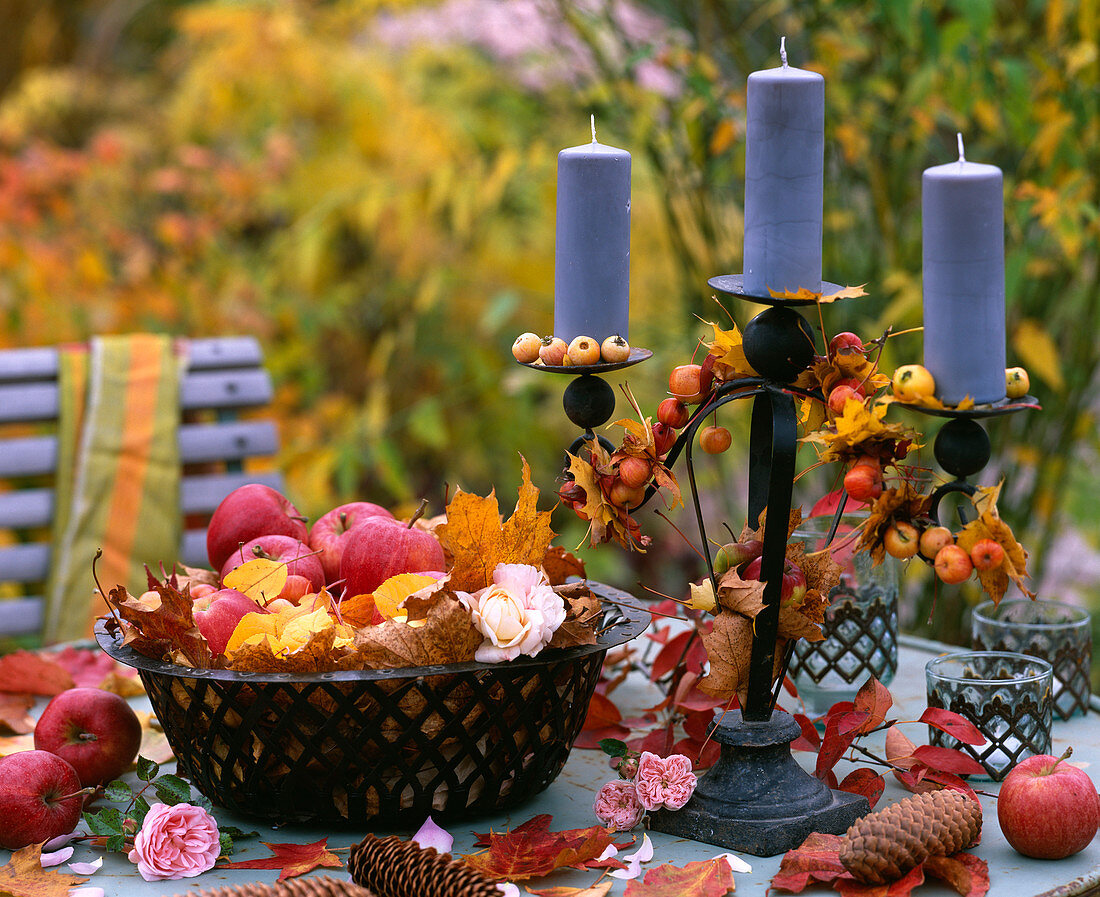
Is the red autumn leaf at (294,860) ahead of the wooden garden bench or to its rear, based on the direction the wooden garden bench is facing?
ahead

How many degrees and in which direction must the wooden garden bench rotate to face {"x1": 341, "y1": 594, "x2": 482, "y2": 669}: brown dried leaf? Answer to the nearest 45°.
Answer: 0° — it already faces it

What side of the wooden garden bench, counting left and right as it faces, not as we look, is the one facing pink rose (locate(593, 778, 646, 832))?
front

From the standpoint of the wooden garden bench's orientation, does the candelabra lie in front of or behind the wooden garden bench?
in front

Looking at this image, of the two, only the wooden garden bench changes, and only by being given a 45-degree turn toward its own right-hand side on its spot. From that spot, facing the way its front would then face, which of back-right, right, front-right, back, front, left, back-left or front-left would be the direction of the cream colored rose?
front-left

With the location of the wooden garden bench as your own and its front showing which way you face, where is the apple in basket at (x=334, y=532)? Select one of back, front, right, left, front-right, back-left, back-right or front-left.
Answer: front

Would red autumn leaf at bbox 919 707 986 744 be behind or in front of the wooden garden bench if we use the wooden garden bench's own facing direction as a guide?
in front

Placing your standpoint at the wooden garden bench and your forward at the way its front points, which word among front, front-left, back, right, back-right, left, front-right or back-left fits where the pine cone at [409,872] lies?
front

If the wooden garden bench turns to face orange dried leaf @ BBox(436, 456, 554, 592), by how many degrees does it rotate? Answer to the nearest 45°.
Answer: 0° — it already faces it

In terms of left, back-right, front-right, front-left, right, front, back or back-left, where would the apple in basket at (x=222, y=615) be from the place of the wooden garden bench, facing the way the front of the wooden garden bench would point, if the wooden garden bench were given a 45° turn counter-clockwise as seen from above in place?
front-right

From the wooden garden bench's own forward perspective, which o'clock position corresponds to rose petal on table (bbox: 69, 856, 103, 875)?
The rose petal on table is roughly at 12 o'clock from the wooden garden bench.

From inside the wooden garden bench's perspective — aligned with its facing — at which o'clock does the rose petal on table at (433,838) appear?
The rose petal on table is roughly at 12 o'clock from the wooden garden bench.

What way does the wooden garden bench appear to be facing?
toward the camera
